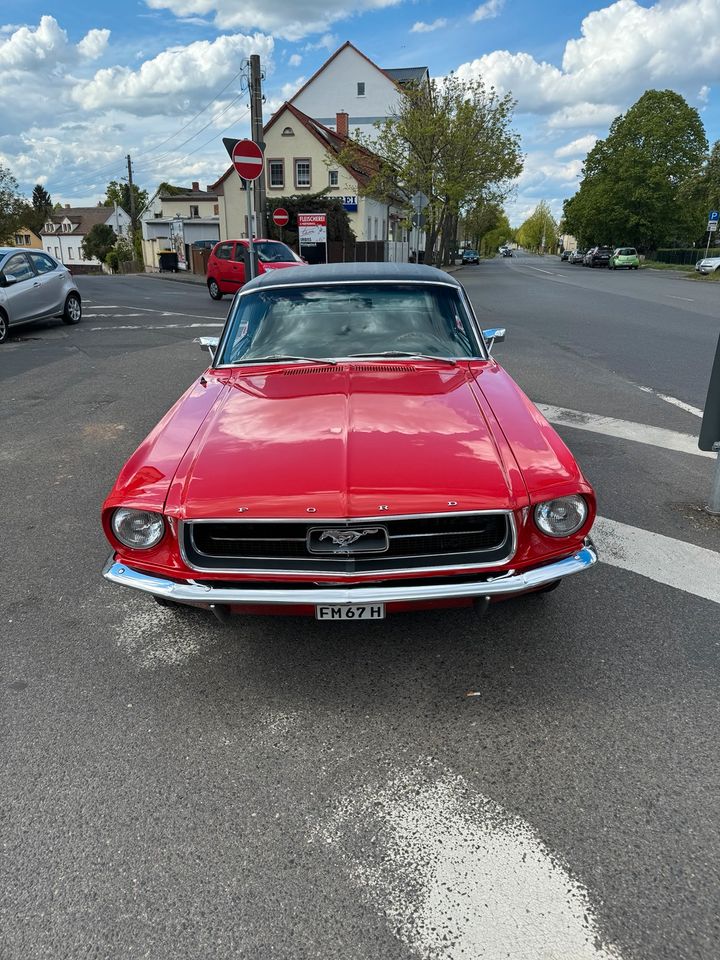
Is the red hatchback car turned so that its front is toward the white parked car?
no

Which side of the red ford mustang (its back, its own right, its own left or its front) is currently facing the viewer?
front

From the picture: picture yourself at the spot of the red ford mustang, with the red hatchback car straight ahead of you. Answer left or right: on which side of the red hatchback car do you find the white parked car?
right

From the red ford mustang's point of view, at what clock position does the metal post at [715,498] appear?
The metal post is roughly at 8 o'clock from the red ford mustang.

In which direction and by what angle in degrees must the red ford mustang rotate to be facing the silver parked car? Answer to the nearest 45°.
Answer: approximately 135° to its right

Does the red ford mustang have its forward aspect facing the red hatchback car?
no

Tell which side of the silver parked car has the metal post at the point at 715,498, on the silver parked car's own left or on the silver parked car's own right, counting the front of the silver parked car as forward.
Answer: on the silver parked car's own left

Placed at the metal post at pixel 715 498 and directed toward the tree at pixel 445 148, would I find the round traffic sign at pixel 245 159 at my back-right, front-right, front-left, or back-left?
front-left

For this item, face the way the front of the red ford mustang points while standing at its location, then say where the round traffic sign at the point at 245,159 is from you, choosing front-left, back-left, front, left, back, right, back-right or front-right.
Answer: back

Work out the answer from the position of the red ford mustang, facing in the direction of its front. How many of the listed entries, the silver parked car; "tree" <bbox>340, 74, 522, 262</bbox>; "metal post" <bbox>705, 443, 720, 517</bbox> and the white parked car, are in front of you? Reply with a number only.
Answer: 0

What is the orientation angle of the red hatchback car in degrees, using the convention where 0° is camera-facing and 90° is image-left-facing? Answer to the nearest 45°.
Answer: approximately 315°
